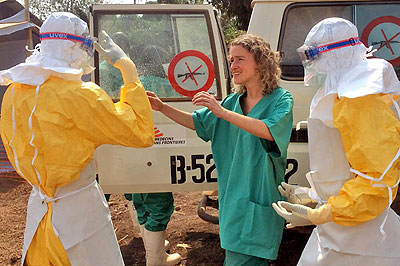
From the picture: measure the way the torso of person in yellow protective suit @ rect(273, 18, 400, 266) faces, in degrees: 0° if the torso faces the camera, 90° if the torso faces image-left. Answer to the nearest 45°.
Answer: approximately 90°

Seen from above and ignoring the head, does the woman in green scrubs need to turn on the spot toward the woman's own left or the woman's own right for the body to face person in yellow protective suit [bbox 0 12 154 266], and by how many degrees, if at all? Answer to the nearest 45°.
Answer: approximately 45° to the woman's own right

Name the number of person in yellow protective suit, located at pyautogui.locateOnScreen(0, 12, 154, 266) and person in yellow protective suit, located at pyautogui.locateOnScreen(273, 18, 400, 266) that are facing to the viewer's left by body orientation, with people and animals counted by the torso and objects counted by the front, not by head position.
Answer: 1

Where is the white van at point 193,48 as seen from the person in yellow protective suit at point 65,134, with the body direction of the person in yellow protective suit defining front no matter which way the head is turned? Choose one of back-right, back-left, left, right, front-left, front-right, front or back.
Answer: front

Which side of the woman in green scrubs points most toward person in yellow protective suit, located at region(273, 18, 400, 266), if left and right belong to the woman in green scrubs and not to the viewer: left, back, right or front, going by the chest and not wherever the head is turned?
left

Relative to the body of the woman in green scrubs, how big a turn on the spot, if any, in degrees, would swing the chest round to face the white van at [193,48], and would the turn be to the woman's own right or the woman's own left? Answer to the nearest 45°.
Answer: approximately 135° to the woman's own right

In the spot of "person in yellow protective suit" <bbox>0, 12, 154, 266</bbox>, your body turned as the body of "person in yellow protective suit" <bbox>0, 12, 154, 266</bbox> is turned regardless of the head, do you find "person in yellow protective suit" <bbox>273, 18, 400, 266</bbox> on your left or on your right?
on your right

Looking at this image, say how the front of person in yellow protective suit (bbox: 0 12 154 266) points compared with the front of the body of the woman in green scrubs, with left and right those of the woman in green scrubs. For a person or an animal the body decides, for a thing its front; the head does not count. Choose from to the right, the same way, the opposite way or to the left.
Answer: the opposite way

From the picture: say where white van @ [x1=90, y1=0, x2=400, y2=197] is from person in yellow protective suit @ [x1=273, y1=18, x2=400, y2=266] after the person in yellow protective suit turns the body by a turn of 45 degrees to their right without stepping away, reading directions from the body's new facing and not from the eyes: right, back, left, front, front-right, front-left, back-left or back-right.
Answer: front

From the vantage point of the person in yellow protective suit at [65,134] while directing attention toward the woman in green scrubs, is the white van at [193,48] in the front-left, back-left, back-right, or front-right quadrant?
front-left

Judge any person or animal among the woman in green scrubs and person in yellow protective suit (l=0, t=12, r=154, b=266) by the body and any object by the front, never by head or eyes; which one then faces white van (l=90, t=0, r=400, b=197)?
the person in yellow protective suit

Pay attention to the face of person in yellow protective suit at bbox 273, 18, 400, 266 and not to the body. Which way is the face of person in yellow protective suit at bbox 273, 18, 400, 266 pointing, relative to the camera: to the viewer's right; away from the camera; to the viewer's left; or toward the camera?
to the viewer's left

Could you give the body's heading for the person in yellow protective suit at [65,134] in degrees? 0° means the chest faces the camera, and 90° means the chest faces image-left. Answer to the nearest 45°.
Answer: approximately 225°

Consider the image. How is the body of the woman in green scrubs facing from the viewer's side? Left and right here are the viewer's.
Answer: facing the viewer and to the left of the viewer
